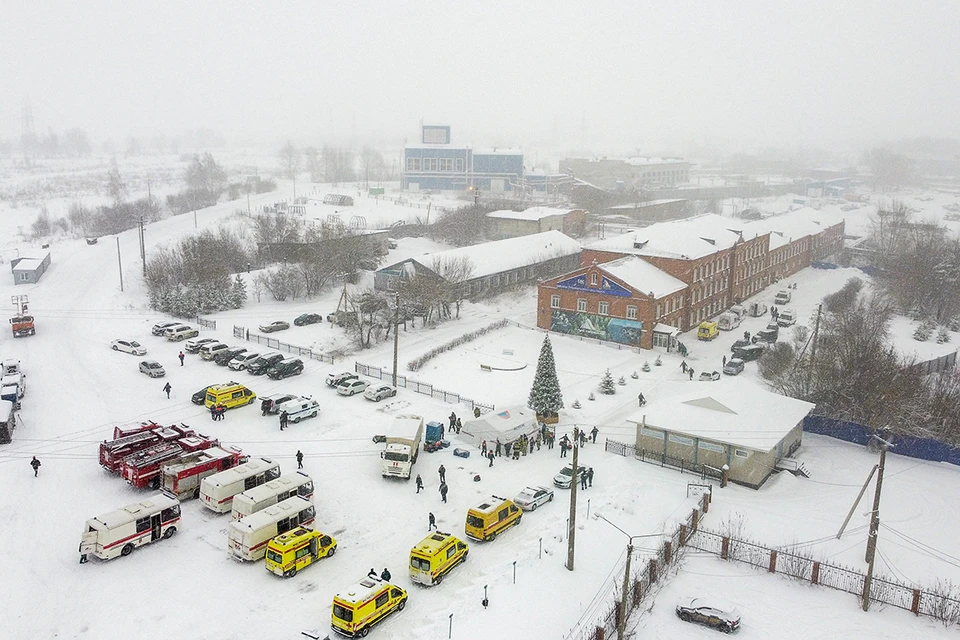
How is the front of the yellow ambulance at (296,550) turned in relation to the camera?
facing away from the viewer and to the right of the viewer

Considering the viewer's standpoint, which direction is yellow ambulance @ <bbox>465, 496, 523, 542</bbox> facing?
facing away from the viewer and to the right of the viewer

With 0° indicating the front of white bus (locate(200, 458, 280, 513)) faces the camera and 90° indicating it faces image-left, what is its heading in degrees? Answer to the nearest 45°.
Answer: approximately 225°

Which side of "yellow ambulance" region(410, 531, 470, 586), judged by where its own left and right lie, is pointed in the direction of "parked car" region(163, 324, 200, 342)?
left

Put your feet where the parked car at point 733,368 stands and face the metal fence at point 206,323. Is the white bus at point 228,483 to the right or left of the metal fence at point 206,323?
left

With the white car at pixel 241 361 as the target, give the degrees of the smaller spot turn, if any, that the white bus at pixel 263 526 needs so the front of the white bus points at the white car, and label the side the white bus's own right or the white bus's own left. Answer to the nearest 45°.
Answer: approximately 45° to the white bus's own left

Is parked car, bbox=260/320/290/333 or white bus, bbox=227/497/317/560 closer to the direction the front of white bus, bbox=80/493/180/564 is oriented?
the parked car

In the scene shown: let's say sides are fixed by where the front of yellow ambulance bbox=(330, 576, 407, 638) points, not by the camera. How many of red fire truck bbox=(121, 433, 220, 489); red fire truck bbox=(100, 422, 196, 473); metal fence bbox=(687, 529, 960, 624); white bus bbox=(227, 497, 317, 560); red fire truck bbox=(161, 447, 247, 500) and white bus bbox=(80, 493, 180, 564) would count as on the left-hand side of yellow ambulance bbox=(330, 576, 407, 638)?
5
